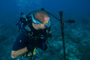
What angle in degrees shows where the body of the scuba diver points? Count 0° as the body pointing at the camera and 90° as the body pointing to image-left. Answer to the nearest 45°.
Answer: approximately 315°
